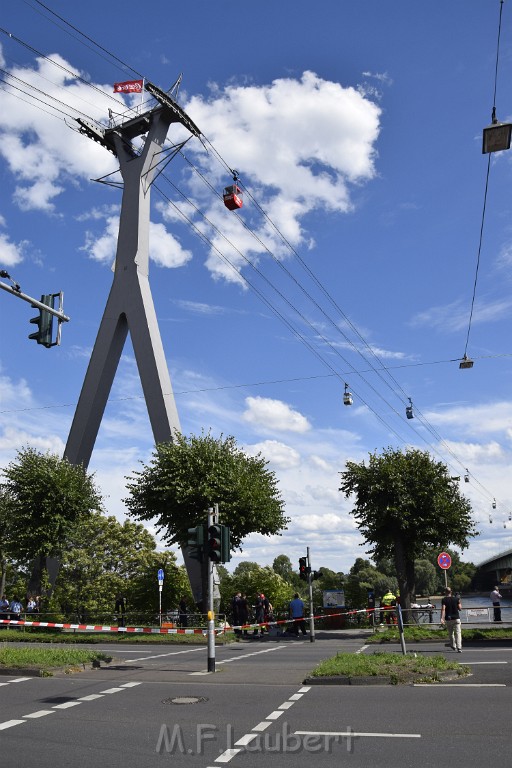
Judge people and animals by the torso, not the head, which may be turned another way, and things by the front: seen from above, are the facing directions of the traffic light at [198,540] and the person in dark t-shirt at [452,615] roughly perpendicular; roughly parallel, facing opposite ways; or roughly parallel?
roughly perpendicular

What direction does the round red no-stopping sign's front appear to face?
toward the camera

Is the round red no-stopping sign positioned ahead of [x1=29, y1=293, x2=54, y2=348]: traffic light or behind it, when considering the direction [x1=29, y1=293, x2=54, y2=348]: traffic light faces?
behind

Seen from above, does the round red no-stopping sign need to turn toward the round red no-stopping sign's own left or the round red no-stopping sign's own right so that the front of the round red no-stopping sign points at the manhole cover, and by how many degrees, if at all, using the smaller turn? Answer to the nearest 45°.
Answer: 0° — it already faces it

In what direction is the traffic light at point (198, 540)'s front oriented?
to the viewer's left

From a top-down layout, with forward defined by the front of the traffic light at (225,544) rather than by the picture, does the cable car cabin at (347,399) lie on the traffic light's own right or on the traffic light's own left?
on the traffic light's own left
